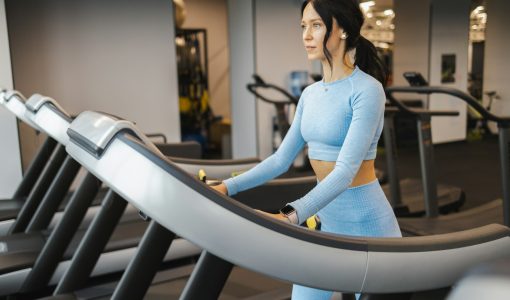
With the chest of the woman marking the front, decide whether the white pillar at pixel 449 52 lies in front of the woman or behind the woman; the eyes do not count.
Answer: behind

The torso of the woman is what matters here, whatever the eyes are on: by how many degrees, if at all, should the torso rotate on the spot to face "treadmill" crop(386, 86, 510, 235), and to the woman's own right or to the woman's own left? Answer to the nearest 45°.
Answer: approximately 180°

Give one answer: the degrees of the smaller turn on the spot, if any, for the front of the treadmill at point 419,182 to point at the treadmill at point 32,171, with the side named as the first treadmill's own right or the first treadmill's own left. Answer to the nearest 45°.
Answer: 0° — it already faces it

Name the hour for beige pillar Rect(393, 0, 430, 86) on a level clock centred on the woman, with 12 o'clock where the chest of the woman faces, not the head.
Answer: The beige pillar is roughly at 5 o'clock from the woman.

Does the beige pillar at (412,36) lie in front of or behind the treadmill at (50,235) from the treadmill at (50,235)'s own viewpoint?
behind

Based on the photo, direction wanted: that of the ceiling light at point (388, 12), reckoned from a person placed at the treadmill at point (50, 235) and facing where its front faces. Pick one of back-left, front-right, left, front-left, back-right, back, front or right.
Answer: back

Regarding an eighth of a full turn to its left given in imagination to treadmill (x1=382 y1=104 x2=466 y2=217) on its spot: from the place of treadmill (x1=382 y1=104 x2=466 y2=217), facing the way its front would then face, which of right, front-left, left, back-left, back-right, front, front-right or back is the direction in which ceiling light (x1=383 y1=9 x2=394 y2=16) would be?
back

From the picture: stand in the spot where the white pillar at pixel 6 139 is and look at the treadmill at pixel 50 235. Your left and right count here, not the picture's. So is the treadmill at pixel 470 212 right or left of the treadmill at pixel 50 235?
left

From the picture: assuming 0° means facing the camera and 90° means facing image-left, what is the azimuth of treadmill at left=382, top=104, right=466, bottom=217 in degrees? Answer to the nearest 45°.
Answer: approximately 45°

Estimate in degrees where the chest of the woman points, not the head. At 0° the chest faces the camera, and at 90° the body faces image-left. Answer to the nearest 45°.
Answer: approximately 45°
